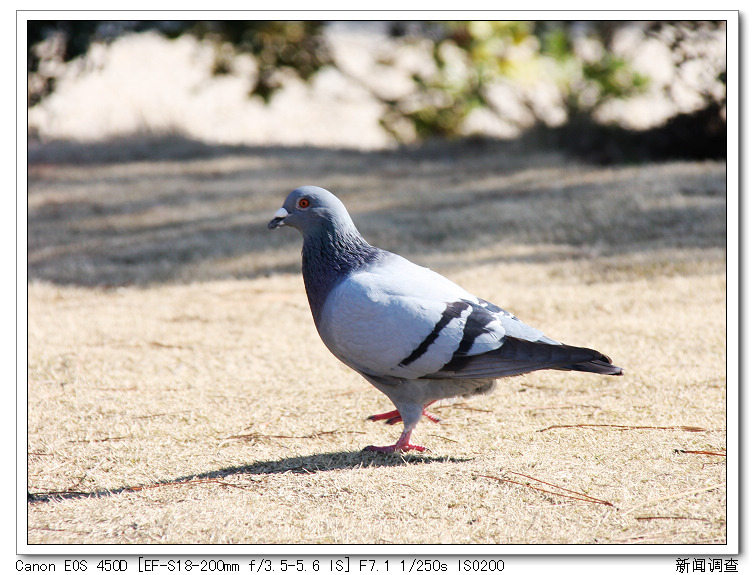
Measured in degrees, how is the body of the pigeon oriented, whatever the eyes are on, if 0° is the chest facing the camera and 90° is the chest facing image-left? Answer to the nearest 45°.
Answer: approximately 90°
